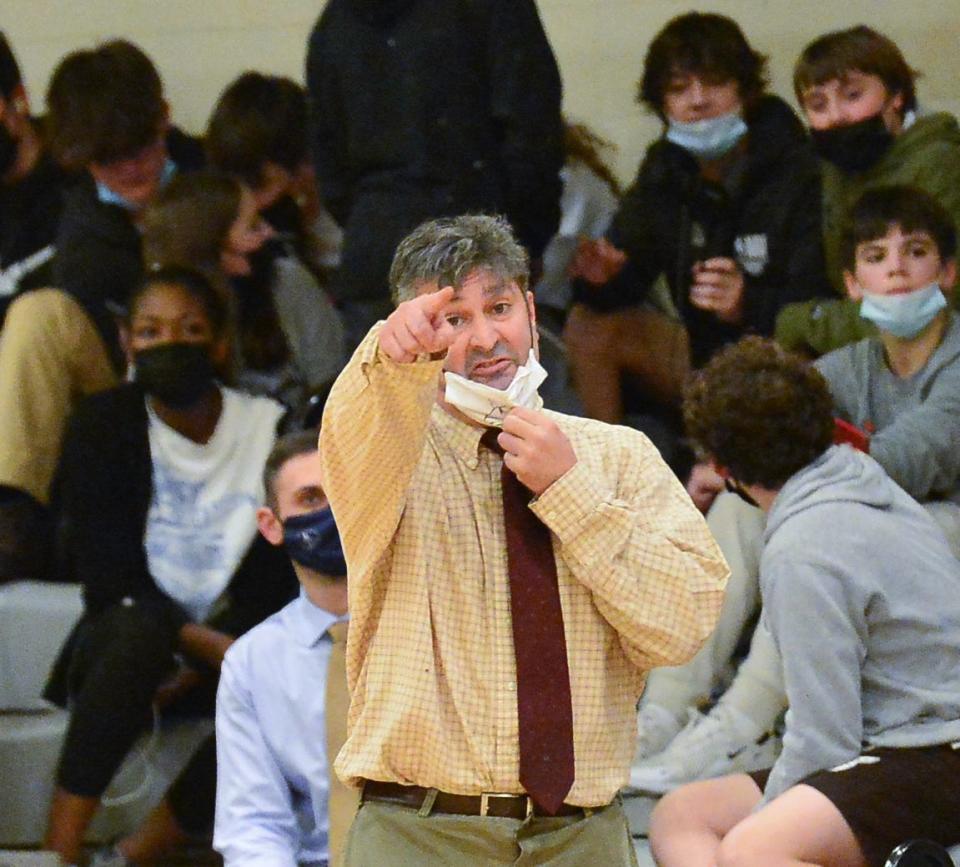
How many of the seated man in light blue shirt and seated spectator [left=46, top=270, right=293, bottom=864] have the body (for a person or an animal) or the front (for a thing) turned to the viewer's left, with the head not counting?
0

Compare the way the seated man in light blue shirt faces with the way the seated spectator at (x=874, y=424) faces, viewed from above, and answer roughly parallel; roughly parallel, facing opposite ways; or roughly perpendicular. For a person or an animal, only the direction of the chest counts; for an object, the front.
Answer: roughly perpendicular

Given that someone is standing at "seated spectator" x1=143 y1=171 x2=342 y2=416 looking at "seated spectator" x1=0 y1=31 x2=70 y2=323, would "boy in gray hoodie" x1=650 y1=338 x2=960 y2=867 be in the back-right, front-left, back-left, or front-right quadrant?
back-left

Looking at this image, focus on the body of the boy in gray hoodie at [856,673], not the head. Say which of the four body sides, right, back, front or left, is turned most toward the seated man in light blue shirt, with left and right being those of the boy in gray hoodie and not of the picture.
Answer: front

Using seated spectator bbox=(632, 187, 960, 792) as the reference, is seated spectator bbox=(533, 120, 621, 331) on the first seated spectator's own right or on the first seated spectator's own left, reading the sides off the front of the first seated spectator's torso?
on the first seated spectator's own right

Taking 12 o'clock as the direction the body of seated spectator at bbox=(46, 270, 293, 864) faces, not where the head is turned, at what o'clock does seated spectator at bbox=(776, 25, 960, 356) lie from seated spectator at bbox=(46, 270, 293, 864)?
seated spectator at bbox=(776, 25, 960, 356) is roughly at 9 o'clock from seated spectator at bbox=(46, 270, 293, 864).

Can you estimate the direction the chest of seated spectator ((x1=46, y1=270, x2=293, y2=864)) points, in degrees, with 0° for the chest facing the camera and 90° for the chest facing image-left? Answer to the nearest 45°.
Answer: approximately 0°

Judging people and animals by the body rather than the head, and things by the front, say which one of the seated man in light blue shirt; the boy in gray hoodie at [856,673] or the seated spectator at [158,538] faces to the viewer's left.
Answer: the boy in gray hoodie

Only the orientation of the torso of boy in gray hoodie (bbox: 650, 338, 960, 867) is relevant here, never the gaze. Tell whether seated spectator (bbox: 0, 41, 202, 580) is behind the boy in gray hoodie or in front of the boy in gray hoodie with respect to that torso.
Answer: in front

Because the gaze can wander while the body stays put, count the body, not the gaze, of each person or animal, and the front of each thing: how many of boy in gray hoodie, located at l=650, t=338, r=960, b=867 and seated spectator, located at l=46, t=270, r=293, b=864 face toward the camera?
1

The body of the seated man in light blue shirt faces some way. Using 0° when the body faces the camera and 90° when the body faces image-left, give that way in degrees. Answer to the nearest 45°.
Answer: approximately 315°

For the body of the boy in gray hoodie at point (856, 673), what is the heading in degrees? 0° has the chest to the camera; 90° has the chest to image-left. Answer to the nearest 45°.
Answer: approximately 90°

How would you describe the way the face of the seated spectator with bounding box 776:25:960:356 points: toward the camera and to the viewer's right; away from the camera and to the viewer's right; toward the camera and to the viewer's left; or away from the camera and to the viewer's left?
toward the camera and to the viewer's left

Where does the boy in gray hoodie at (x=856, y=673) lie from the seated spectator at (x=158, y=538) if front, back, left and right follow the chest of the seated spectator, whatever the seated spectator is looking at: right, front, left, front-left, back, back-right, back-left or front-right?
front-left

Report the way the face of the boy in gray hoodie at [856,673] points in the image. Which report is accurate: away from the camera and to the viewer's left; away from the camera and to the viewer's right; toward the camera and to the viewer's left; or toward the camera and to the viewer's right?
away from the camera and to the viewer's left
